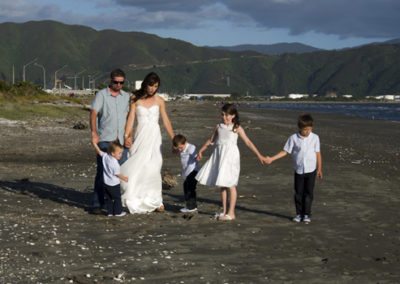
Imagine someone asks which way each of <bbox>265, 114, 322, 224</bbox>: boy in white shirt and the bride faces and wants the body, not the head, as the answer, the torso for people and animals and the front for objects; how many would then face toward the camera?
2

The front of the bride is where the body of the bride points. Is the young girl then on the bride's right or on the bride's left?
on the bride's left

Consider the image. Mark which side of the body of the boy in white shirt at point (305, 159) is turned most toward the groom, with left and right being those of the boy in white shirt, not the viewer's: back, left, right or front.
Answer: right

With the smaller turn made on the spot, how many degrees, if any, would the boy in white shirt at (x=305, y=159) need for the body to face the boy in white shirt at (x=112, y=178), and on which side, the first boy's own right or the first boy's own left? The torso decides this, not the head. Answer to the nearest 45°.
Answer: approximately 90° to the first boy's own right

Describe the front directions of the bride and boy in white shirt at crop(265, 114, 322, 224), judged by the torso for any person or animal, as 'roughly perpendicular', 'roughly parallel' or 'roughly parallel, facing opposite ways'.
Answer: roughly parallel

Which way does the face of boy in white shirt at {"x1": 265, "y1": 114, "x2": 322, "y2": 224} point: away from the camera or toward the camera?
toward the camera

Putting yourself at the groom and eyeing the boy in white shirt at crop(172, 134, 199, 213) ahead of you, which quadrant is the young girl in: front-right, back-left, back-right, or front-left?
front-right

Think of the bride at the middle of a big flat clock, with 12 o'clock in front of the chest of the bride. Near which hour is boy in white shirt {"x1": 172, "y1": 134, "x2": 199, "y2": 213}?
The boy in white shirt is roughly at 8 o'clock from the bride.

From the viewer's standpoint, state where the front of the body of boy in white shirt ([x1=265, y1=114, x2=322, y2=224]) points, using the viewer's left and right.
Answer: facing the viewer

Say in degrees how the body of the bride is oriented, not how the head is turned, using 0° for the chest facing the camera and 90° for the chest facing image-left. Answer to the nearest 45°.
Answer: approximately 0°
